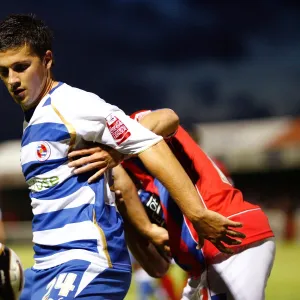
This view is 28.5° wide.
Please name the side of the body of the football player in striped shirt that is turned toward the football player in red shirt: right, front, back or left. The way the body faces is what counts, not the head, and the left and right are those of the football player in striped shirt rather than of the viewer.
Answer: back

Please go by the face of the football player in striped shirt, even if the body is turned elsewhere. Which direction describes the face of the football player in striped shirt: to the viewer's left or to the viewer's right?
to the viewer's left

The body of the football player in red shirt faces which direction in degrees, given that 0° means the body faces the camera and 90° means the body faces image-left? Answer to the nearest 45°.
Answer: approximately 90°

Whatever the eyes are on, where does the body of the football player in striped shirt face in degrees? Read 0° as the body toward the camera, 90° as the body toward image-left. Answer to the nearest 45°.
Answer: approximately 45°

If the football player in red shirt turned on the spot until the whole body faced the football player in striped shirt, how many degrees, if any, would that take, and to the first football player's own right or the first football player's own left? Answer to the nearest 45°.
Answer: approximately 45° to the first football player's own left
